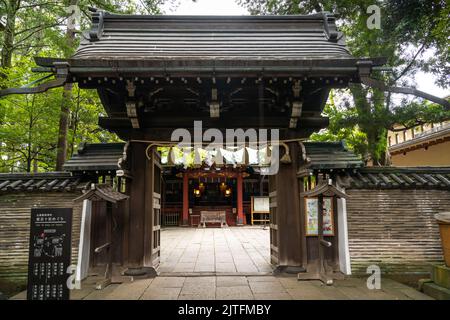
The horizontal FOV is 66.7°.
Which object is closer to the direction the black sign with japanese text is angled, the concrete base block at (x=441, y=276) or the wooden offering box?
the concrete base block

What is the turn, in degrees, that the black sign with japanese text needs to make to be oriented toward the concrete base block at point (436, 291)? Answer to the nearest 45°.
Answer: approximately 90° to its left

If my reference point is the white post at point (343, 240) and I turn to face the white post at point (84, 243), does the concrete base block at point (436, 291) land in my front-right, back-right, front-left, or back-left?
back-left

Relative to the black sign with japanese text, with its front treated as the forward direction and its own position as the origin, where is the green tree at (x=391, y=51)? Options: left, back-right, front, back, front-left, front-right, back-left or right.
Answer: left

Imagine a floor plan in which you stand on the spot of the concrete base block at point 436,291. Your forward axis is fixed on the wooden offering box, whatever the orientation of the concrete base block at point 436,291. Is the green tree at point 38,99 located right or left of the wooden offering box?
left

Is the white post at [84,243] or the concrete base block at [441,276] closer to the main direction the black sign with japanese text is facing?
the concrete base block

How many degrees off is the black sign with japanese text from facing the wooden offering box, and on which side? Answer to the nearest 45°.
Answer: approximately 135° to its left

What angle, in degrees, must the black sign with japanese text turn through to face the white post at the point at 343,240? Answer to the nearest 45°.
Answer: approximately 90° to its left

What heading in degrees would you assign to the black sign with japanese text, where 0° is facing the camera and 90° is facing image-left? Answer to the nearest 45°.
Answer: approximately 0°

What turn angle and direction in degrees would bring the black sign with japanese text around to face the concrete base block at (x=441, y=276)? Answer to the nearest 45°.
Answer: approximately 90° to its left

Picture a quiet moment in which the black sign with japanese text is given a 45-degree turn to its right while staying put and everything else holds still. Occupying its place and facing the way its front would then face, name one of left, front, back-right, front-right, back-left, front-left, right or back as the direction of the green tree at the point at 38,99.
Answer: back-right
